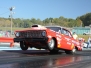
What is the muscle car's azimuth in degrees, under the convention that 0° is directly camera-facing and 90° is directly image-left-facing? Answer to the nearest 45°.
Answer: approximately 45°
